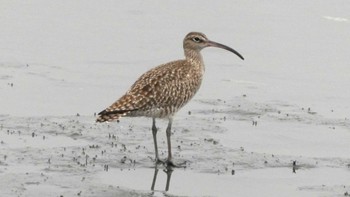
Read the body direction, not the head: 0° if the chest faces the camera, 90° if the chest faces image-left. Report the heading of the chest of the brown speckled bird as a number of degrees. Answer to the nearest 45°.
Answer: approximately 270°
